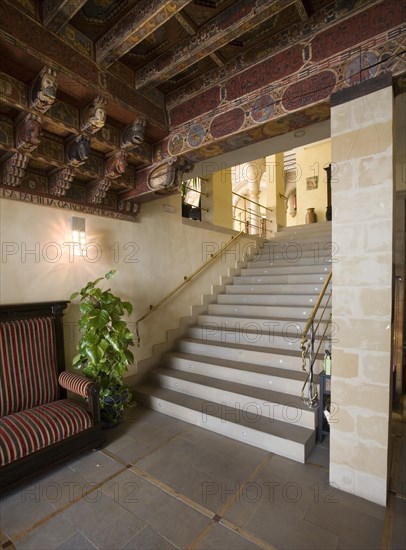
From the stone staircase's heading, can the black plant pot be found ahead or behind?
ahead

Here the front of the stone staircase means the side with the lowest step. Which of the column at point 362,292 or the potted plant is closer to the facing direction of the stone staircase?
the potted plant

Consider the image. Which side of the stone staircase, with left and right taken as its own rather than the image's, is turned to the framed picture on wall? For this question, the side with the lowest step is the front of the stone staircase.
back

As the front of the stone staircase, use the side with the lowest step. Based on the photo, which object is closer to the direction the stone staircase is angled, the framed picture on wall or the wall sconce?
the wall sconce

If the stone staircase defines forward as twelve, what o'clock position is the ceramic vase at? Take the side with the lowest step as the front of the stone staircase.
The ceramic vase is roughly at 5 o'clock from the stone staircase.

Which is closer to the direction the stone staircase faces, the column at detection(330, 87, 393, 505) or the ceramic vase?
the column

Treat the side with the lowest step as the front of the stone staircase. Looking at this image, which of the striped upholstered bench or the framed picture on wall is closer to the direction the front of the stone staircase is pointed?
the striped upholstered bench

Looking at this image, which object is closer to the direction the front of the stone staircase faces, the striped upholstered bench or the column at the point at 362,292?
the striped upholstered bench

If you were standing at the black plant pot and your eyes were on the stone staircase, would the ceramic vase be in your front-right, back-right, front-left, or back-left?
front-left

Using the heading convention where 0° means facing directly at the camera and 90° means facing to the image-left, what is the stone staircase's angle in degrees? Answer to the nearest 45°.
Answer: approximately 45°
